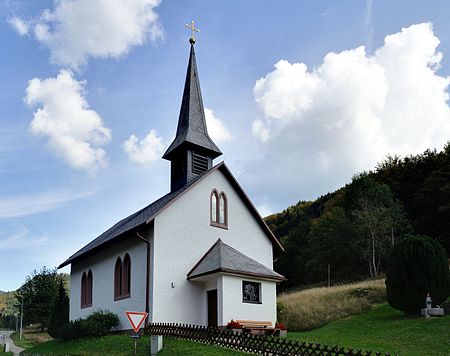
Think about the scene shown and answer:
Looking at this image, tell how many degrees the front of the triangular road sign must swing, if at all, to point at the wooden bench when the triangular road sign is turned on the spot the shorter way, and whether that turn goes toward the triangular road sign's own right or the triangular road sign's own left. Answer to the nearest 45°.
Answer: approximately 135° to the triangular road sign's own left

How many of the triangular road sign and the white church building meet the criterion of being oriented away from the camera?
0

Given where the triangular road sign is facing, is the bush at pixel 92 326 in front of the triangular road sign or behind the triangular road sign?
behind

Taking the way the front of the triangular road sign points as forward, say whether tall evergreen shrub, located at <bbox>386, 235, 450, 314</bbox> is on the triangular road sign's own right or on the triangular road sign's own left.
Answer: on the triangular road sign's own left

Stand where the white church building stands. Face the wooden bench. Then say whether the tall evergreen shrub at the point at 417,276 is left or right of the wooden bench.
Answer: left

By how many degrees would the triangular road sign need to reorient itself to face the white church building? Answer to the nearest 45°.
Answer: approximately 180°

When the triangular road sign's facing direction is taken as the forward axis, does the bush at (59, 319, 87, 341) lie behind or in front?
behind

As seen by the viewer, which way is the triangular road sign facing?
toward the camera

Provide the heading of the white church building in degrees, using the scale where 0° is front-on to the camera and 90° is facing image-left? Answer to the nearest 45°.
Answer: approximately 315°
